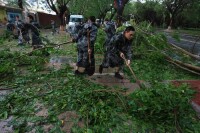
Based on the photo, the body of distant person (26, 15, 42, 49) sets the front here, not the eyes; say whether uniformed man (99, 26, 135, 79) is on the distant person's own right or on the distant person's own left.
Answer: on the distant person's own left

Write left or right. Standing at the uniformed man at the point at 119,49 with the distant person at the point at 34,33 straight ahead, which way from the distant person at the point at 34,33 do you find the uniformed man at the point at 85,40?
left

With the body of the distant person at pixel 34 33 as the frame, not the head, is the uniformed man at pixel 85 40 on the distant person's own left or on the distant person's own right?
on the distant person's own left
